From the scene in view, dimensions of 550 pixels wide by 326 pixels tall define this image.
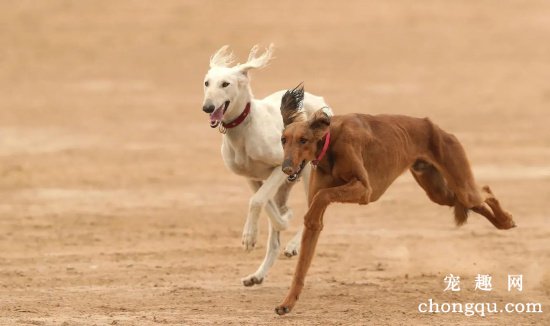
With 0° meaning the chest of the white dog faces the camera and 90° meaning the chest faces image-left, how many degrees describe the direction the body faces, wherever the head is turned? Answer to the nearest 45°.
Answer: approximately 45°

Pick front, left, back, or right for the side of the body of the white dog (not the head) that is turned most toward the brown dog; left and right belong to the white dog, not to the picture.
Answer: left
